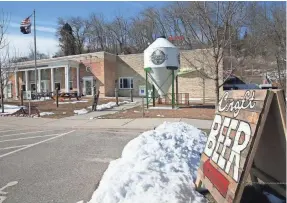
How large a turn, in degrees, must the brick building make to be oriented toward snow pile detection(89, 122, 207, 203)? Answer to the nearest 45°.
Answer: approximately 45° to its left

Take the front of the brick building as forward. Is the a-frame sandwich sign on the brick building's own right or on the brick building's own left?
on the brick building's own left
